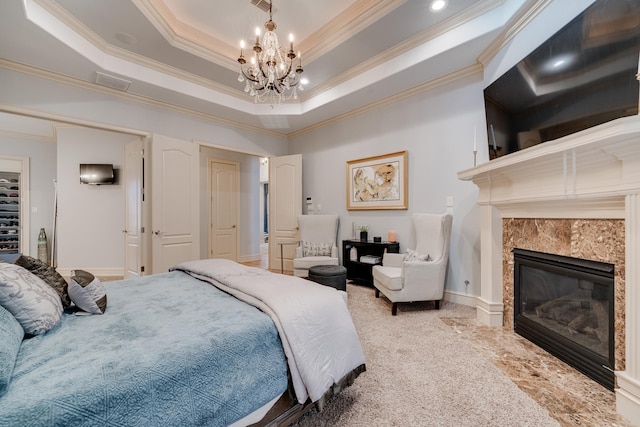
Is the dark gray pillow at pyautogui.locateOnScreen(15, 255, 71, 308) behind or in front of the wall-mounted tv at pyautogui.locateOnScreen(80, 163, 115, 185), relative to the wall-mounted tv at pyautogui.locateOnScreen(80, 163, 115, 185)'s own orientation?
in front

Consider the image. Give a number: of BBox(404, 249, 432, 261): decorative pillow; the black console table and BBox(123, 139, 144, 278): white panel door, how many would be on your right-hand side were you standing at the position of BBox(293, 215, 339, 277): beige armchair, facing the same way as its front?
1

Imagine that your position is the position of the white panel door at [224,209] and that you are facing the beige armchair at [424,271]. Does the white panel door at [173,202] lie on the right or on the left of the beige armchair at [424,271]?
right

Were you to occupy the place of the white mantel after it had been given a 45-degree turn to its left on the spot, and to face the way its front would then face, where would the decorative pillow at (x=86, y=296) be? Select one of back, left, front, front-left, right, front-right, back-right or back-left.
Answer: front-right

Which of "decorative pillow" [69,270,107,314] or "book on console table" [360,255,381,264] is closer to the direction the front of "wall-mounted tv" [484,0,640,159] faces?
the decorative pillow

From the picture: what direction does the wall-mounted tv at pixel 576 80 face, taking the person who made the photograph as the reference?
facing the viewer and to the left of the viewer

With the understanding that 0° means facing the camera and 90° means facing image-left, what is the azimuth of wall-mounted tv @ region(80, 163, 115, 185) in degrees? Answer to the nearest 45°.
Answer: approximately 0°

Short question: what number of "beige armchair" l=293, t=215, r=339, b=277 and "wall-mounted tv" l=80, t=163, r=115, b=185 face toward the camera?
2

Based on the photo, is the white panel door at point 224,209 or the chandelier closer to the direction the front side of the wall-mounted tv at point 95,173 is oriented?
the chandelier

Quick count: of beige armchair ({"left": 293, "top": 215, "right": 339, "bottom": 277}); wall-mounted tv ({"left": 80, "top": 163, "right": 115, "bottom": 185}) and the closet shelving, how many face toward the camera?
3

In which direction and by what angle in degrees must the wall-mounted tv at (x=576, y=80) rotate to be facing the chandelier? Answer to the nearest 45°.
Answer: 0° — it already faces it

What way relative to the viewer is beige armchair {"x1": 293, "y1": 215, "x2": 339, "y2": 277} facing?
toward the camera

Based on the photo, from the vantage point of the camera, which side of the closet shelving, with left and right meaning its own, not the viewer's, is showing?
front

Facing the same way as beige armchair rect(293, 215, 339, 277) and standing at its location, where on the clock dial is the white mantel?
The white mantel is roughly at 11 o'clock from the beige armchair.

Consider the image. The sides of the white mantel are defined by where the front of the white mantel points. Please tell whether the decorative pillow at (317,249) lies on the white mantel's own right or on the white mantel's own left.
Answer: on the white mantel's own right

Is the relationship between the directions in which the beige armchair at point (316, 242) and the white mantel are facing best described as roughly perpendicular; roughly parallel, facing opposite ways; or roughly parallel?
roughly perpendicular
